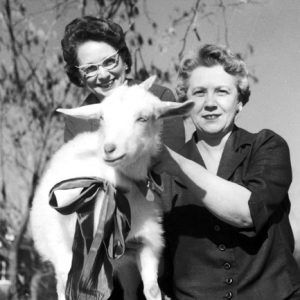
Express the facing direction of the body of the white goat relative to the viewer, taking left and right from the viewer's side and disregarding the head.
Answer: facing the viewer and to the right of the viewer

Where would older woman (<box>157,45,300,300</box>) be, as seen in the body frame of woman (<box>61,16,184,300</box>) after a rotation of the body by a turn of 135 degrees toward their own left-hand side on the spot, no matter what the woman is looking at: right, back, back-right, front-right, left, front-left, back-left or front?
right

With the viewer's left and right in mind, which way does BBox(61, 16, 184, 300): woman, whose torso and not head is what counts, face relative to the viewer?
facing the viewer
